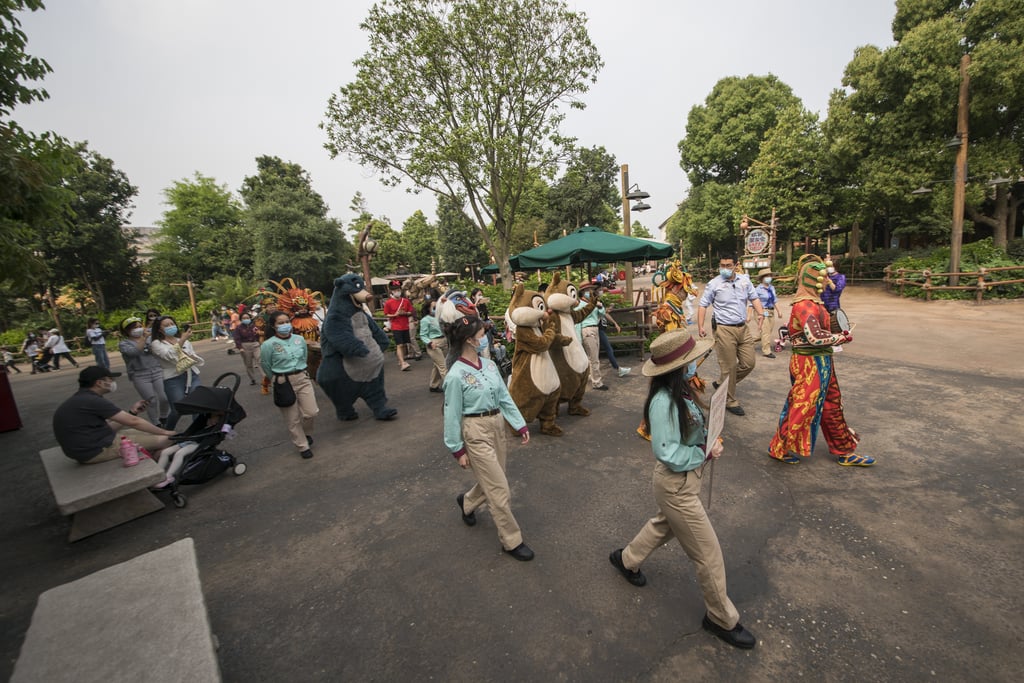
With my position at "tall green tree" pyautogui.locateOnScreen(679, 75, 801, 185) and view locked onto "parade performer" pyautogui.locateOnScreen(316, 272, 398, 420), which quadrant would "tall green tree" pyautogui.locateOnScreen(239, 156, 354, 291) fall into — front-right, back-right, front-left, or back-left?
front-right

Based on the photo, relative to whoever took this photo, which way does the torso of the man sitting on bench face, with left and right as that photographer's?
facing to the right of the viewer

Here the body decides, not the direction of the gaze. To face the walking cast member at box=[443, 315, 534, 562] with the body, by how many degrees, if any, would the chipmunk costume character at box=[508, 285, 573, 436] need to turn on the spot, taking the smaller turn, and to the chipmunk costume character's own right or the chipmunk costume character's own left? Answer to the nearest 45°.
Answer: approximately 45° to the chipmunk costume character's own right

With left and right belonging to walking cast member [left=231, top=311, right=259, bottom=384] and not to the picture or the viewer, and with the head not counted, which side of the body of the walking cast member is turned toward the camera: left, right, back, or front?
front

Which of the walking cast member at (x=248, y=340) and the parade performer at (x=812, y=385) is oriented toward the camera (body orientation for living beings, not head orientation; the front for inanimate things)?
the walking cast member

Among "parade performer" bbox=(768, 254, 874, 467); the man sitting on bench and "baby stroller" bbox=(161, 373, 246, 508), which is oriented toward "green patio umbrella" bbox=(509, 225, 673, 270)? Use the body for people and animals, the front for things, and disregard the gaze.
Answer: the man sitting on bench

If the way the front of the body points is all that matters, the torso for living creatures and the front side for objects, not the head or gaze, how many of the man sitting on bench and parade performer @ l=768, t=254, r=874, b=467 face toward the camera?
0

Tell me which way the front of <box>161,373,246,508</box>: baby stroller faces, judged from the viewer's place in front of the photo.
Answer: facing the viewer and to the left of the viewer

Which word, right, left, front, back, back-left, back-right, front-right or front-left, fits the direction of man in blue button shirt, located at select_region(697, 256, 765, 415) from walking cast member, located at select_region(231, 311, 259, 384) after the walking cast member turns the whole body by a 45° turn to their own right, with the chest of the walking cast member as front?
left

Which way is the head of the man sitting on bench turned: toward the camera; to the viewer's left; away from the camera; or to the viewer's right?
to the viewer's right

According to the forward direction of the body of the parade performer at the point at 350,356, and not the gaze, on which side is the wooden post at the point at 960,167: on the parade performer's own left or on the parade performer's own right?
on the parade performer's own left

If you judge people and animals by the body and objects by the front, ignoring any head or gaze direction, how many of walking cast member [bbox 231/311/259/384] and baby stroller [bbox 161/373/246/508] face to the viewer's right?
0

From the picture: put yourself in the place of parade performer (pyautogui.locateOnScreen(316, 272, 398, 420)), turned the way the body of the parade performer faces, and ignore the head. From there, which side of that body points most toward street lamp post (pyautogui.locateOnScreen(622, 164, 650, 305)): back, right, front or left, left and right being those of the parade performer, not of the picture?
left

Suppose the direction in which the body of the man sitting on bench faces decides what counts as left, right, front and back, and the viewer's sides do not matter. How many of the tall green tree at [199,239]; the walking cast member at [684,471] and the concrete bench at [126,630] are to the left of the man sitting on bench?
1

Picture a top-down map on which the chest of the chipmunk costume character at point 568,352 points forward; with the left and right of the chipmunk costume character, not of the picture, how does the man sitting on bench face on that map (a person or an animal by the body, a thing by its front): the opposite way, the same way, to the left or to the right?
to the left

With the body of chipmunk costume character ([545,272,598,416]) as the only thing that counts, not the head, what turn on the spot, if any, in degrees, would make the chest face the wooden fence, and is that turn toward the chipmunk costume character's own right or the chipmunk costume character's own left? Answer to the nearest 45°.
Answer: approximately 90° to the chipmunk costume character's own left
